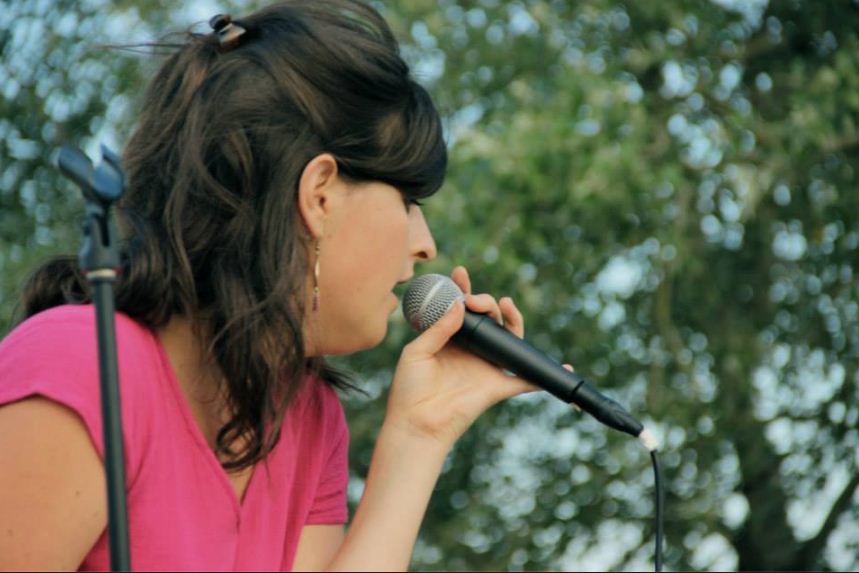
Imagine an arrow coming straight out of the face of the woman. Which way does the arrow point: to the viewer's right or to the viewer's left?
to the viewer's right

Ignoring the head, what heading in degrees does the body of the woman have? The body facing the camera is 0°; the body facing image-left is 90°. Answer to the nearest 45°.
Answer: approximately 315°
